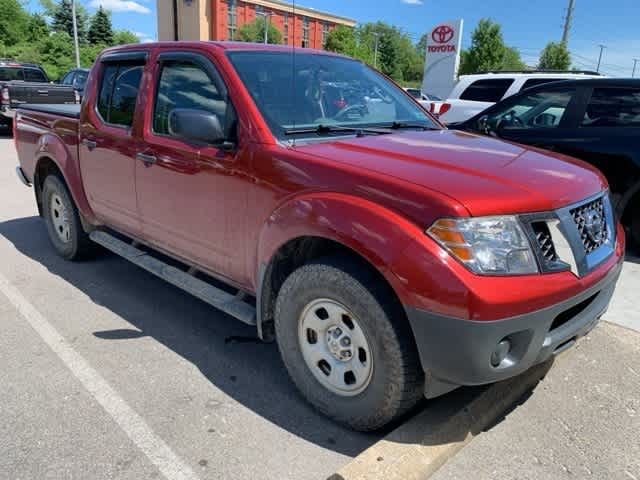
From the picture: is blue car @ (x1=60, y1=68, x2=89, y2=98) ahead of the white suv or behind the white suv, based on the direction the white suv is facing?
behind

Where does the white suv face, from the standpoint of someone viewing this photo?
facing to the right of the viewer

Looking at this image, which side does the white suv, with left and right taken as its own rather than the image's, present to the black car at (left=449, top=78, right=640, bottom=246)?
right

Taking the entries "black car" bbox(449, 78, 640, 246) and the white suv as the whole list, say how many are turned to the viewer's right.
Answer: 1

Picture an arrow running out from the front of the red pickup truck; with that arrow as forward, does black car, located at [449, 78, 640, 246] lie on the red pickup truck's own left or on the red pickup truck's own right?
on the red pickup truck's own left

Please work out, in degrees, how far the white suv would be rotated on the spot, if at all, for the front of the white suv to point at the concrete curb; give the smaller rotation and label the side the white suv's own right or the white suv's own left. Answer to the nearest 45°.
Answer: approximately 90° to the white suv's own right

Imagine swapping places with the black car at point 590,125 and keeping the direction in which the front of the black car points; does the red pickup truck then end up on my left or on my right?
on my left

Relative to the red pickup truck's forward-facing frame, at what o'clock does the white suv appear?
The white suv is roughly at 8 o'clock from the red pickup truck.

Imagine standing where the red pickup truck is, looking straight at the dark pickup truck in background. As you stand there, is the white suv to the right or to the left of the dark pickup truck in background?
right

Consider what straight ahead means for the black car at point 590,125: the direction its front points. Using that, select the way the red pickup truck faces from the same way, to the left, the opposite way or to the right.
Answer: the opposite way

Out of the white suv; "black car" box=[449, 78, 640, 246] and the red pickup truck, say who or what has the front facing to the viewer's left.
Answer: the black car

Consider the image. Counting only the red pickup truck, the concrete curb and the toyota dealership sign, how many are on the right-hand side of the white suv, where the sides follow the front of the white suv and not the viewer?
2

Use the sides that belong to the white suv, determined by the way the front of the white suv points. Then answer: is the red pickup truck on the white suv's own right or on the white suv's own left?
on the white suv's own right

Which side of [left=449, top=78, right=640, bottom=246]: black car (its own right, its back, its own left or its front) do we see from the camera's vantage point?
left
